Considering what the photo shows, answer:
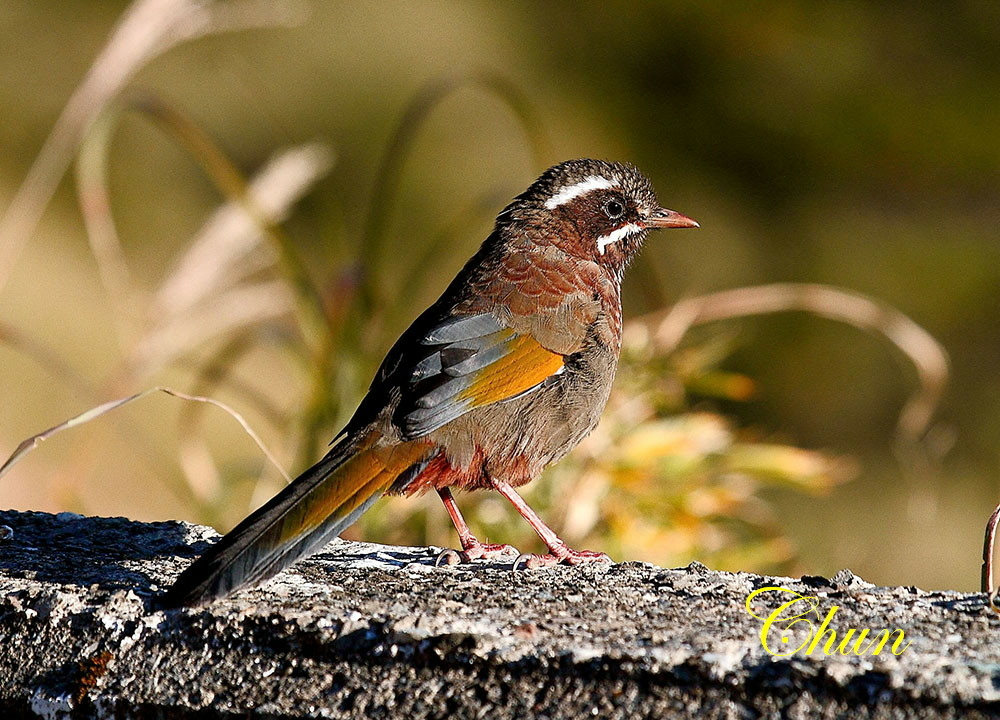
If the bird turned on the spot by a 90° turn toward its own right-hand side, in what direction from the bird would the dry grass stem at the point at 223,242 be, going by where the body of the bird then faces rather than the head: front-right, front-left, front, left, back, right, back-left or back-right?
back-right

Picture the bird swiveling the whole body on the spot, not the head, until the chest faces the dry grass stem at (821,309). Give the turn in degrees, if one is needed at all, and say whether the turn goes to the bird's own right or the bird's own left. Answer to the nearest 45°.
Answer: approximately 45° to the bird's own left

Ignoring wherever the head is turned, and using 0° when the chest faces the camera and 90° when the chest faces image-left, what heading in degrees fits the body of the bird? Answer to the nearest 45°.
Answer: approximately 270°
